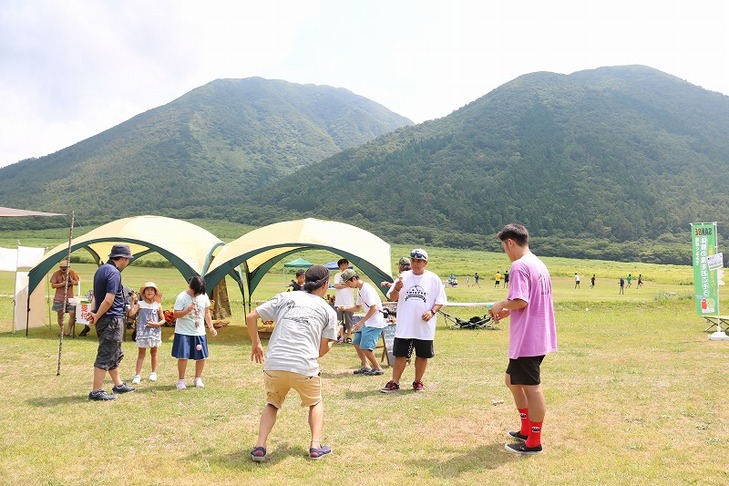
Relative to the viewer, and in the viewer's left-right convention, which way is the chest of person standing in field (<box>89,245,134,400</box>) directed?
facing to the right of the viewer

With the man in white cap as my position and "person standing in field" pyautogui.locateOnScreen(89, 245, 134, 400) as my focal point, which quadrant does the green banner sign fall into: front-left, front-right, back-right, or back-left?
back-right

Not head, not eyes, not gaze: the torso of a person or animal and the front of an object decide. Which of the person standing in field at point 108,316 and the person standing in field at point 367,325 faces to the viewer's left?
the person standing in field at point 367,325

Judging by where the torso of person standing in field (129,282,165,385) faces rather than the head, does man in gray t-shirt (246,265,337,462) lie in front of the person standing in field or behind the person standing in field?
in front

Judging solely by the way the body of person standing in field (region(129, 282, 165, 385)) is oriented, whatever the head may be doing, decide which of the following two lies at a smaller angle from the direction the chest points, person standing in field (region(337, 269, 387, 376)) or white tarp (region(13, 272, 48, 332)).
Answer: the person standing in field

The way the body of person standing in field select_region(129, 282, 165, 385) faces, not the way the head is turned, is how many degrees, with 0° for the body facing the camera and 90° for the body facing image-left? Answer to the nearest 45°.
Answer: approximately 0°

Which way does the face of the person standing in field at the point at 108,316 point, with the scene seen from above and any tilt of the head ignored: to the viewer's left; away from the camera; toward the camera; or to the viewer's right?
to the viewer's right

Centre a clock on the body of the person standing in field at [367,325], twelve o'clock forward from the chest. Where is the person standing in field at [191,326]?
the person standing in field at [191,326] is roughly at 11 o'clock from the person standing in field at [367,325].

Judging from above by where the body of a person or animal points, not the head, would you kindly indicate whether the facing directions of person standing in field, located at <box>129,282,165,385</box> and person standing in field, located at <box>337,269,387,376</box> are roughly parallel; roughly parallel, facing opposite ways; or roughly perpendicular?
roughly perpendicular

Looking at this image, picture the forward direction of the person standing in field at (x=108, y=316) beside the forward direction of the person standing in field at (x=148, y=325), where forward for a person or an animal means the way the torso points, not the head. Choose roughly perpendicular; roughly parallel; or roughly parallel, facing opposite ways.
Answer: roughly perpendicular

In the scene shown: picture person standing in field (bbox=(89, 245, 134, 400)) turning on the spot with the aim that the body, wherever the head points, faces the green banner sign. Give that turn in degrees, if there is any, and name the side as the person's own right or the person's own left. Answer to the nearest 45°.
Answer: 0° — they already face it

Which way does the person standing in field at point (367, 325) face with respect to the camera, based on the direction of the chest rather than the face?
to the viewer's left
